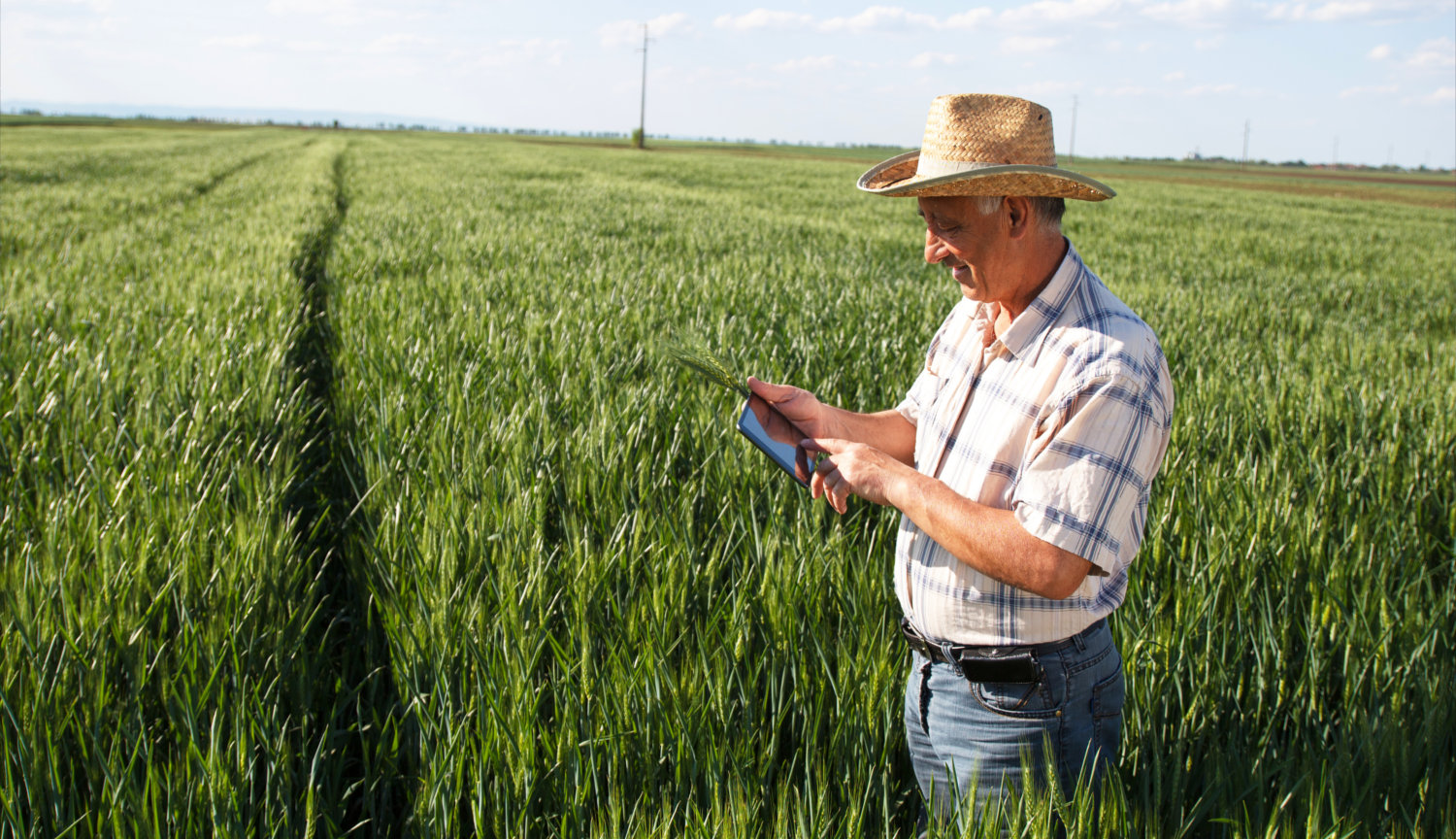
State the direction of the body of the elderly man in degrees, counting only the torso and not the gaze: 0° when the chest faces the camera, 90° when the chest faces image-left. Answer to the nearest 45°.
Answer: approximately 90°

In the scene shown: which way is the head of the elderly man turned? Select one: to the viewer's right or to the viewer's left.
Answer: to the viewer's left
